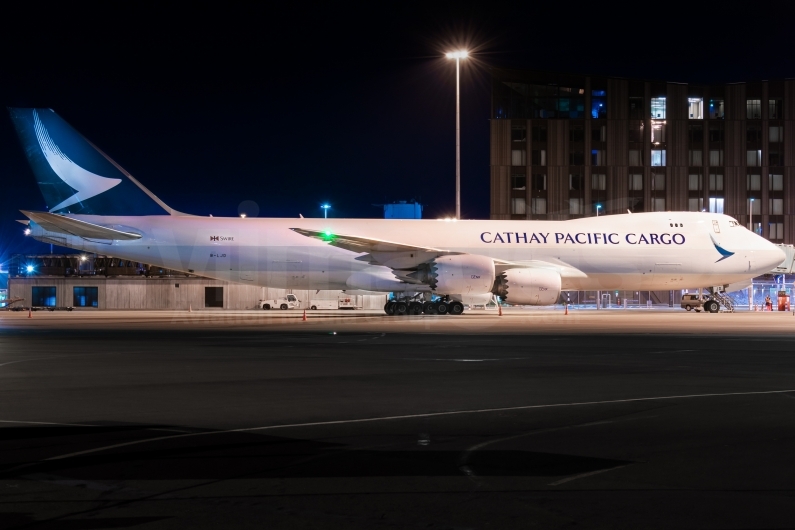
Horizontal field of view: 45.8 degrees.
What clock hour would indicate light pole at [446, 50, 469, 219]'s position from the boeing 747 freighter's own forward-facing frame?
The light pole is roughly at 10 o'clock from the boeing 747 freighter.

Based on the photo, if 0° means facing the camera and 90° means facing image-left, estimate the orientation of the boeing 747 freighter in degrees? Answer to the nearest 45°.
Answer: approximately 270°
